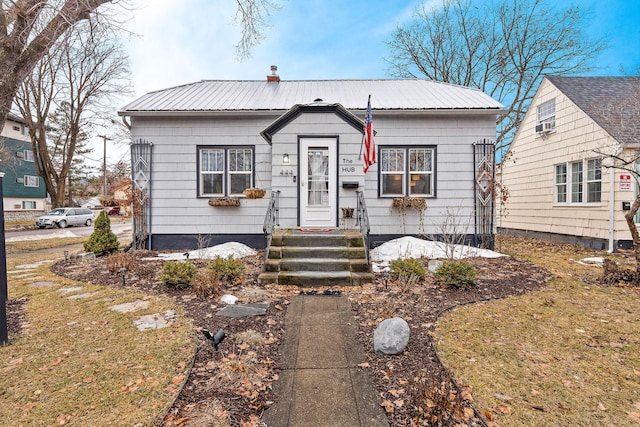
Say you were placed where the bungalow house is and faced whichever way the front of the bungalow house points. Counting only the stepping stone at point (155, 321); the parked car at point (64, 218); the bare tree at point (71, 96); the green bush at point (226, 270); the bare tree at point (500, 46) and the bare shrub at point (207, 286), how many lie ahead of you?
3

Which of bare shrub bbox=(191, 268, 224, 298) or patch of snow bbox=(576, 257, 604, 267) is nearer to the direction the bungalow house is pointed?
the bare shrub

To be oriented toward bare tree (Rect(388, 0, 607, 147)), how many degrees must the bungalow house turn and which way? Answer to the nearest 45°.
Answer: approximately 135° to its left

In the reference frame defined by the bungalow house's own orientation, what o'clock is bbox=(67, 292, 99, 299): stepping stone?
The stepping stone is roughly at 1 o'clock from the bungalow house.

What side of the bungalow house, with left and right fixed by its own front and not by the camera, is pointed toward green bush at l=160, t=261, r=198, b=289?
front

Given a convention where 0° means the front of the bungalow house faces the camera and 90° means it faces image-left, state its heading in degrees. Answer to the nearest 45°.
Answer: approximately 0°

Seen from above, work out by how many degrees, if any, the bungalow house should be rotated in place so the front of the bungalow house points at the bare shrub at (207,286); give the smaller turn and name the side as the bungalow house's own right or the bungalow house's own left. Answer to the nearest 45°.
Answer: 0° — it already faces it

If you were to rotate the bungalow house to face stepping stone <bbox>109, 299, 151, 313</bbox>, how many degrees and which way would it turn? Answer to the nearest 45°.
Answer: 0° — it already faces it

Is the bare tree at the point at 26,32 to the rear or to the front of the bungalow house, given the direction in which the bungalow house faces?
to the front

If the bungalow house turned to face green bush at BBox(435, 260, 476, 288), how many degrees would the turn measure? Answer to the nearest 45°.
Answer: approximately 45° to its left

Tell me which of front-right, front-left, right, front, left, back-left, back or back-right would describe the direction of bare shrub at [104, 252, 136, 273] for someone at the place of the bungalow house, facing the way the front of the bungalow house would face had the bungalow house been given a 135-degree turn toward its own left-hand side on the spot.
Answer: back

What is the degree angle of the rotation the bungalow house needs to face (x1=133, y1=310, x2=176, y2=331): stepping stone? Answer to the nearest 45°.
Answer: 0° — it already faces it

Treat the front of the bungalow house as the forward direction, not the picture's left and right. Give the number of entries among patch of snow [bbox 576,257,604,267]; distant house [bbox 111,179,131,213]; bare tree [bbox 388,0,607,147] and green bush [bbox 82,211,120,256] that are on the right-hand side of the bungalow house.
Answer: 2

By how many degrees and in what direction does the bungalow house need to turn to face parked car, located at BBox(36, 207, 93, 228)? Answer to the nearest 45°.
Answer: approximately 135° to its right

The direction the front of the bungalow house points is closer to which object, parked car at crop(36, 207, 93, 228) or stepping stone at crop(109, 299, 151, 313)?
the stepping stone

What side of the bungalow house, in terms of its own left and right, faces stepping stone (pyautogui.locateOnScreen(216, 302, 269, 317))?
front
